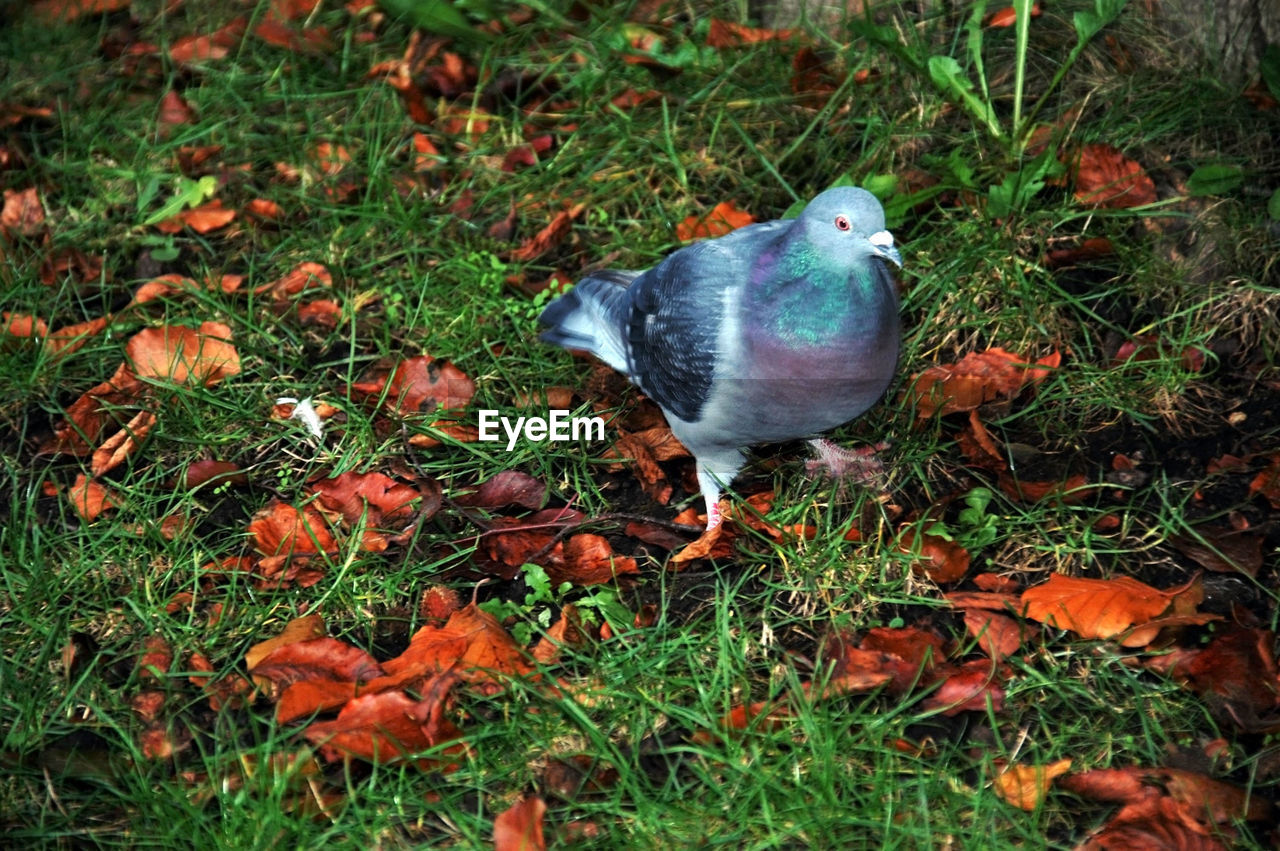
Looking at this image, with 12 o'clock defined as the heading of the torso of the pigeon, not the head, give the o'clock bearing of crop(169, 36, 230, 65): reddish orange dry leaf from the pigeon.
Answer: The reddish orange dry leaf is roughly at 6 o'clock from the pigeon.

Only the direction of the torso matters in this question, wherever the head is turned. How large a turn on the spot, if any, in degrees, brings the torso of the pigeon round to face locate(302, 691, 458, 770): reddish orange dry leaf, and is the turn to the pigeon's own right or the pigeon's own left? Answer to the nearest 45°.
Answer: approximately 90° to the pigeon's own right

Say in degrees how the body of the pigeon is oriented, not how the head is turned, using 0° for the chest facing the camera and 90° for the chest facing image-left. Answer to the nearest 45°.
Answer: approximately 315°

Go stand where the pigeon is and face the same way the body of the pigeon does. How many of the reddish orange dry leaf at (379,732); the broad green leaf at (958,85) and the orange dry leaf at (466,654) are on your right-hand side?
2

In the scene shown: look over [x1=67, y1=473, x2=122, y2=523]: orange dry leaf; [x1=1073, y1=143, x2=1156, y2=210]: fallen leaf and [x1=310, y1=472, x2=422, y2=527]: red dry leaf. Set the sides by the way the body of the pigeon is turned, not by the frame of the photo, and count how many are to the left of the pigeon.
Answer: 1

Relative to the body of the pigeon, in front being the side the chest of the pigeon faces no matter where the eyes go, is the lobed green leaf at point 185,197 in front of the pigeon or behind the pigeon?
behind

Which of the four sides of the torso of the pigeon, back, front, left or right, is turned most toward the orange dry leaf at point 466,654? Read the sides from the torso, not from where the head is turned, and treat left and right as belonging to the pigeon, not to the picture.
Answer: right
